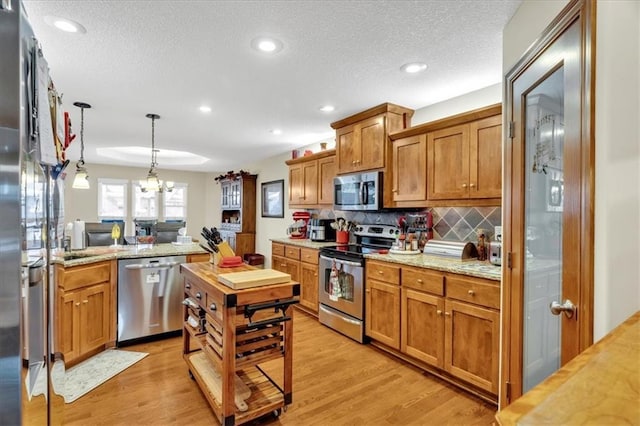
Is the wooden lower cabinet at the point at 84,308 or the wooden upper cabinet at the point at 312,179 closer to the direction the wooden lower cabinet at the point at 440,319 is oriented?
the wooden lower cabinet

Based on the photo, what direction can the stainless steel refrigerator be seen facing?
to the viewer's right

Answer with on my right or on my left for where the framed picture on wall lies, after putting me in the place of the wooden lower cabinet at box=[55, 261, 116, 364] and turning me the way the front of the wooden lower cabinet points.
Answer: on my left

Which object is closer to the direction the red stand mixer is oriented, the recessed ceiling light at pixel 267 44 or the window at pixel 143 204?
the recessed ceiling light

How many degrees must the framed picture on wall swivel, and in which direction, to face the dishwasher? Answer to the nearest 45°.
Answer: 0° — it already faces it

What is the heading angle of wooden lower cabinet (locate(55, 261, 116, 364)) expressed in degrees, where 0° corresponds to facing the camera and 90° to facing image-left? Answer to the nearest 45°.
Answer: approximately 315°

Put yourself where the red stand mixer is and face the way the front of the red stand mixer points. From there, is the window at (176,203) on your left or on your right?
on your right
